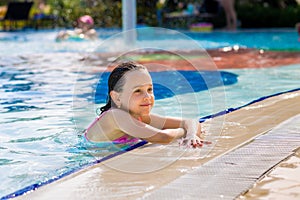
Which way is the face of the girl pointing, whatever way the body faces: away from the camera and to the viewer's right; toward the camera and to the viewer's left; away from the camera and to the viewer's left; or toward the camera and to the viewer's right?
toward the camera and to the viewer's right

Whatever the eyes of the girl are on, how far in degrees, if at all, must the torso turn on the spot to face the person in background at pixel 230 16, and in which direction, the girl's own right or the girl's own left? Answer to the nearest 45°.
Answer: approximately 135° to the girl's own left

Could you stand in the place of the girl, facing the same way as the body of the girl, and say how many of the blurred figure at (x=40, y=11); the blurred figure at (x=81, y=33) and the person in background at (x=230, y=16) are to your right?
0

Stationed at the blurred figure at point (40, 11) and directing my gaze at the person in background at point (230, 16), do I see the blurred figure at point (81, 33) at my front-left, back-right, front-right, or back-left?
front-right

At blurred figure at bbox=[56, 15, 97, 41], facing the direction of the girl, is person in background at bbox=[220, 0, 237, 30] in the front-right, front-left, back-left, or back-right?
back-left

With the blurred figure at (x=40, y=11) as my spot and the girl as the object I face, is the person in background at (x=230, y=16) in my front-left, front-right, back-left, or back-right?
front-left

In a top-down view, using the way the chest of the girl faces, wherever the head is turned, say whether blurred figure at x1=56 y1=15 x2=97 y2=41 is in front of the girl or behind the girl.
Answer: behind

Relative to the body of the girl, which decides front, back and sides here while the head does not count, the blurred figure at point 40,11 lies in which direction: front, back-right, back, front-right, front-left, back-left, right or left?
back-left

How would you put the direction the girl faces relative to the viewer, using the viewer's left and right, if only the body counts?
facing the viewer and to the right of the viewer
